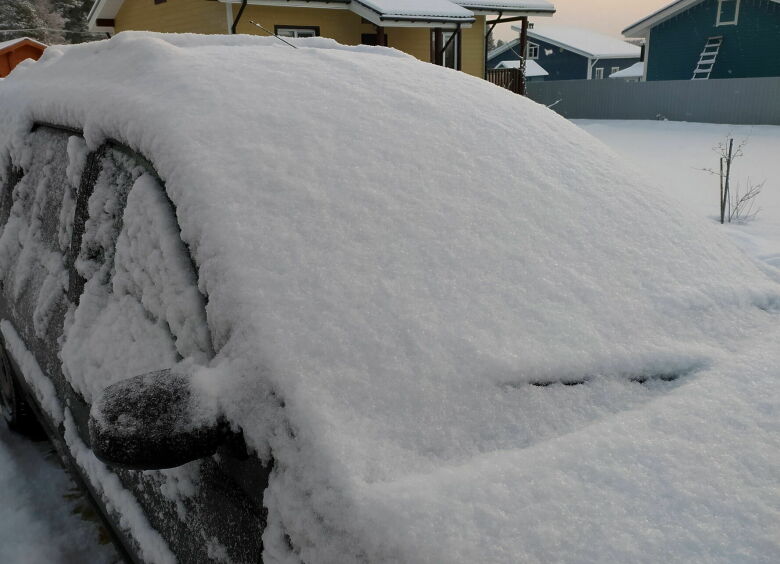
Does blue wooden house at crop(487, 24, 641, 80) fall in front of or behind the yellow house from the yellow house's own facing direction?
behind

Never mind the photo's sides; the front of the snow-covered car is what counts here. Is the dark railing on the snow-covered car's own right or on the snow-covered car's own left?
on the snow-covered car's own left

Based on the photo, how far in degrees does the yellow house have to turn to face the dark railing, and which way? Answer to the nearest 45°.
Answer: approximately 90° to its left

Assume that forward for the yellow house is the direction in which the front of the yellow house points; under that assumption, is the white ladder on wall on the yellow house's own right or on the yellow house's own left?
on the yellow house's own left

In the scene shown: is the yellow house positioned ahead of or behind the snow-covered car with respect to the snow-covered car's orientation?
behind

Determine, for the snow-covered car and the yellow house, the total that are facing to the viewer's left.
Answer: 0

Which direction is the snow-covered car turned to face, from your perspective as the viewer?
facing the viewer and to the right of the viewer

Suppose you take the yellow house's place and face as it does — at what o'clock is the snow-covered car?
The snow-covered car is roughly at 12 o'clock from the yellow house.

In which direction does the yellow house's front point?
toward the camera

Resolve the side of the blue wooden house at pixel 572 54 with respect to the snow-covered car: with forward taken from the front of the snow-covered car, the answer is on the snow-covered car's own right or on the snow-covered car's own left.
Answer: on the snow-covered car's own left

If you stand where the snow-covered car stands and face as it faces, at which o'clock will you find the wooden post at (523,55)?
The wooden post is roughly at 8 o'clock from the snow-covered car.
